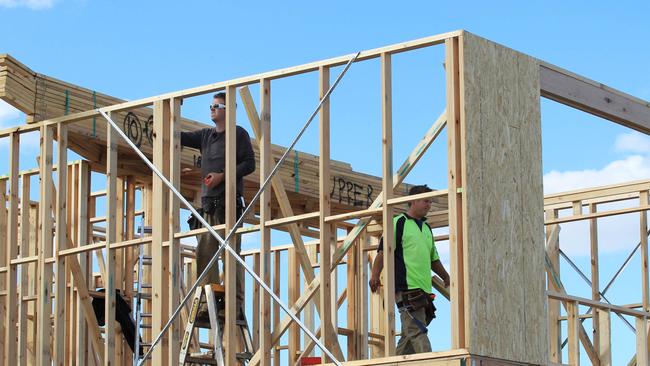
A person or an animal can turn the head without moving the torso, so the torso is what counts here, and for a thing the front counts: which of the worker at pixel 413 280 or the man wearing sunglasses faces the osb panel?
the worker

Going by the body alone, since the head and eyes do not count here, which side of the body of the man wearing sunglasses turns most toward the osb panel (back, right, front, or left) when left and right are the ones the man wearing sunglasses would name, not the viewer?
left

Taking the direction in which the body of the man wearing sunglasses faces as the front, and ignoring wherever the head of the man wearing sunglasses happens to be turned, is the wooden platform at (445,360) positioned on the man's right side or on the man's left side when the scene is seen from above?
on the man's left side

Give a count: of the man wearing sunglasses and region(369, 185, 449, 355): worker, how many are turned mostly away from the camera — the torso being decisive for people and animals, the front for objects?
0

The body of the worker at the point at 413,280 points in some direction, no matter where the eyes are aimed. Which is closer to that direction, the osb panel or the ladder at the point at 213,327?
the osb panel

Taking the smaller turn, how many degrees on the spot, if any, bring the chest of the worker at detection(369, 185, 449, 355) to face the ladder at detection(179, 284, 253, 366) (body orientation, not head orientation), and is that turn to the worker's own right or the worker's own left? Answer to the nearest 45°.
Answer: approximately 135° to the worker's own right

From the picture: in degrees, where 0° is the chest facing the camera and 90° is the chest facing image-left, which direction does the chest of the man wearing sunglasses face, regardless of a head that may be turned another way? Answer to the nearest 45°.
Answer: approximately 45°

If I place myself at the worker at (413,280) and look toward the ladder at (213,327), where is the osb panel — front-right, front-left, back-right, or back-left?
back-left

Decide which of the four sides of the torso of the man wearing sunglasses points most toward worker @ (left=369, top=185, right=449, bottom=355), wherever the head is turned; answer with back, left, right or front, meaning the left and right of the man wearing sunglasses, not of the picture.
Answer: left

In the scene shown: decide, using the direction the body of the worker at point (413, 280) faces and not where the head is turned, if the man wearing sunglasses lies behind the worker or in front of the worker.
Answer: behind
